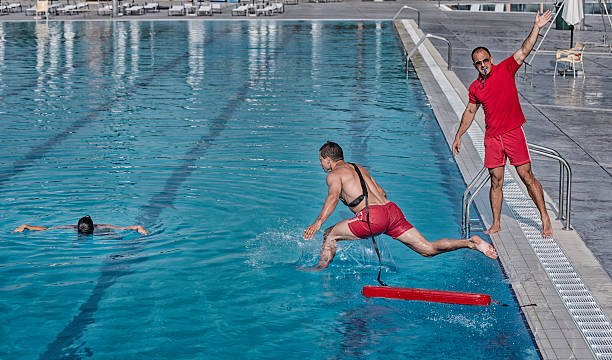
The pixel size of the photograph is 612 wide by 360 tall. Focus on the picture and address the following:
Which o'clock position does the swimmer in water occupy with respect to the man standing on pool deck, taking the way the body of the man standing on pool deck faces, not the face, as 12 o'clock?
The swimmer in water is roughly at 3 o'clock from the man standing on pool deck.

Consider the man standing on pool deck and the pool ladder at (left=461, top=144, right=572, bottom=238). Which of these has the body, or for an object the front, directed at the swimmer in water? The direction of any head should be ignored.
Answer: the pool ladder

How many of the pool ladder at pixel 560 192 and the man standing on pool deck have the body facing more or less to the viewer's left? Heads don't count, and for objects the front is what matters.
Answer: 1

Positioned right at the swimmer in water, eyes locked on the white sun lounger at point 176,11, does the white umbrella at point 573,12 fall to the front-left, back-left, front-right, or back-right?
front-right

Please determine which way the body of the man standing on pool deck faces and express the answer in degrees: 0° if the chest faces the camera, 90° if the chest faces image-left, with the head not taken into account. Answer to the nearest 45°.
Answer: approximately 0°

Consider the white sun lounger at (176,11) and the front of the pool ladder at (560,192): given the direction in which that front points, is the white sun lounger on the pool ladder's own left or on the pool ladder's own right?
on the pool ladder's own right

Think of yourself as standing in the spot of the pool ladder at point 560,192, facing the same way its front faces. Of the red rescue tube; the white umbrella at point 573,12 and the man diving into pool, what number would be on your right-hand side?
1

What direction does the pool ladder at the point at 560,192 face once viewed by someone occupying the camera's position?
facing to the left of the viewer

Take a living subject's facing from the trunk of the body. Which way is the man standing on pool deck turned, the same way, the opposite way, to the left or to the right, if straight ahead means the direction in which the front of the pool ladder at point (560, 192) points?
to the left

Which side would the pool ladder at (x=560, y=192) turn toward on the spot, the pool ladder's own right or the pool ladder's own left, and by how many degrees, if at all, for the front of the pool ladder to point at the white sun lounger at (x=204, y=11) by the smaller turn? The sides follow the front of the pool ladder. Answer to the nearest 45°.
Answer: approximately 45° to the pool ladder's own right

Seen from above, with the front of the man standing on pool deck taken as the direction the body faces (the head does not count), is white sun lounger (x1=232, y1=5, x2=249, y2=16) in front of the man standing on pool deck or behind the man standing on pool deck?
behind
